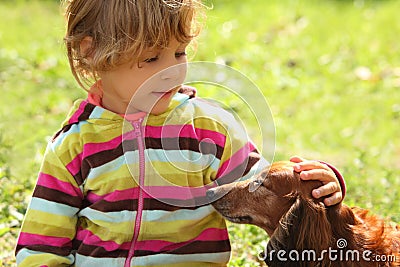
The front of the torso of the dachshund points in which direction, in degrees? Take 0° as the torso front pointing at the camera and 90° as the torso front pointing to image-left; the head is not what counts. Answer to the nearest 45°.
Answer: approximately 90°

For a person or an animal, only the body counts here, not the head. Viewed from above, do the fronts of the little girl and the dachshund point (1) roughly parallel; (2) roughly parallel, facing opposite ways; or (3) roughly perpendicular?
roughly perpendicular

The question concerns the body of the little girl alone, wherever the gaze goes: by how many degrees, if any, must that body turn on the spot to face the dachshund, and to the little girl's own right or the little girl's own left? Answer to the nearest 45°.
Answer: approximately 90° to the little girl's own left

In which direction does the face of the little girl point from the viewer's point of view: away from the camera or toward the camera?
toward the camera

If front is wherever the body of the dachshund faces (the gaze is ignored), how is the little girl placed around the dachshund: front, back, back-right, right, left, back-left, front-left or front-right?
front

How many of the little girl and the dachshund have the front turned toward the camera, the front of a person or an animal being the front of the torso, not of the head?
1

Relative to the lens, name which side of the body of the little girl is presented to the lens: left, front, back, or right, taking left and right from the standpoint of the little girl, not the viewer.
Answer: front
